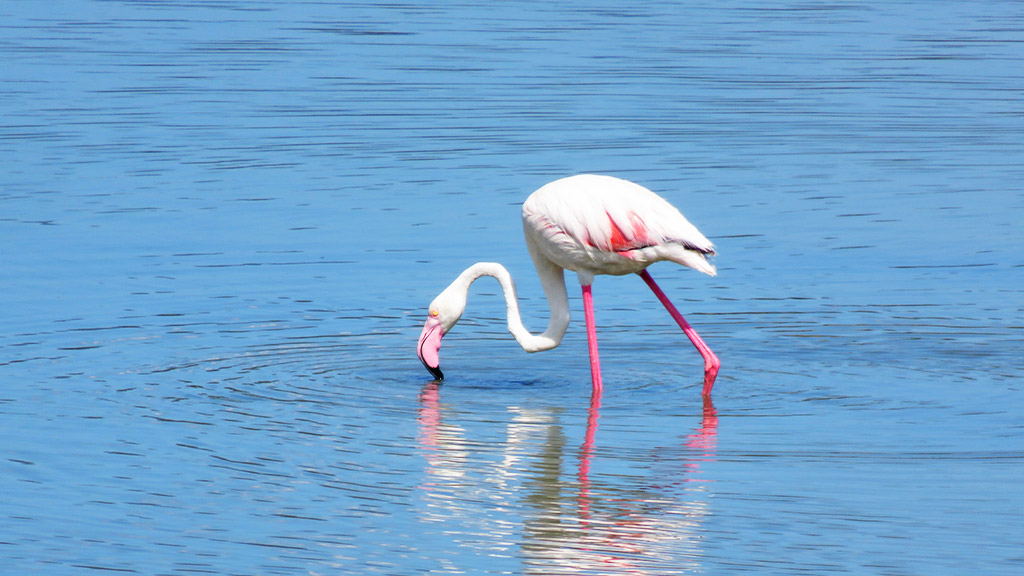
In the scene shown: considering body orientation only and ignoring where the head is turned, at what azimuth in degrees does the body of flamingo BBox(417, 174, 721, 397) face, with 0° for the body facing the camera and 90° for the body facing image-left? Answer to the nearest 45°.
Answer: approximately 90°
